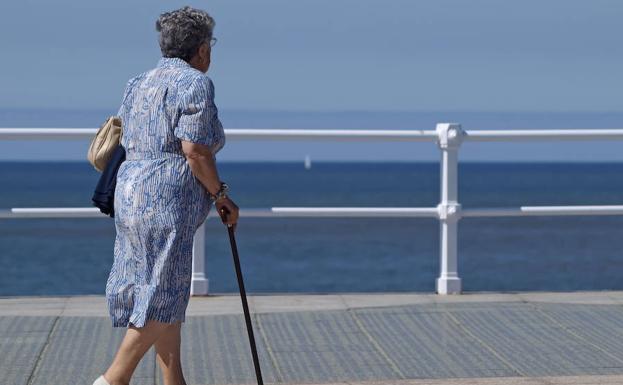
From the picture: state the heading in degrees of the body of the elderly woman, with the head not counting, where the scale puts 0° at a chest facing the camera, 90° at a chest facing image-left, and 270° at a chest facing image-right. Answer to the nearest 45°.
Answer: approximately 225°

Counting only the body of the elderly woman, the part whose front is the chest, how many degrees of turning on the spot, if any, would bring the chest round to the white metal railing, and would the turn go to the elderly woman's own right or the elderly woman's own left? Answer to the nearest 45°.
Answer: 0° — they already face it

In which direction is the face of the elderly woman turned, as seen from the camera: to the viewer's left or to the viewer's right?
to the viewer's right
